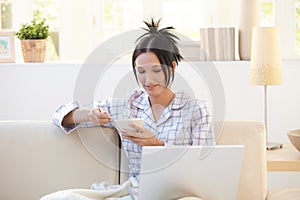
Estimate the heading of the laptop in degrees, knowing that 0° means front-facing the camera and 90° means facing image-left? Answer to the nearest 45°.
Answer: approximately 180°

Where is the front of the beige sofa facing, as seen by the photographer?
facing the viewer

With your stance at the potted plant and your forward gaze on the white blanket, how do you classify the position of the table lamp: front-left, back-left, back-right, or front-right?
front-left

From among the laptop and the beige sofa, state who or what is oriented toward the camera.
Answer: the beige sofa

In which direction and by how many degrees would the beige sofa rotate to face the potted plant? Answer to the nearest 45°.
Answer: approximately 180°

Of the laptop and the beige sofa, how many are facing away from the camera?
1

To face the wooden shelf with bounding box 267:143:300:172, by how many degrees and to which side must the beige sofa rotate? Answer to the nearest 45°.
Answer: approximately 90° to its left

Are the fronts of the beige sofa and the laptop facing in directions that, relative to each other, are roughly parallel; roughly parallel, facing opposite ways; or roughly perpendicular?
roughly parallel, facing opposite ways

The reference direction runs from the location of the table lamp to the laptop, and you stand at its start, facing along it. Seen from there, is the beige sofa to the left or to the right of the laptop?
right

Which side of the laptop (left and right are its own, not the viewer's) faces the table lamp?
front
